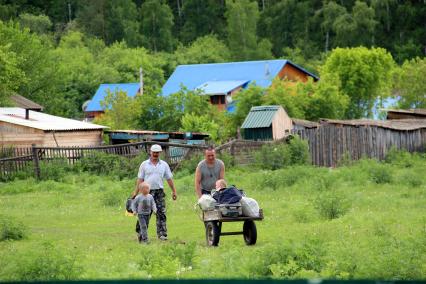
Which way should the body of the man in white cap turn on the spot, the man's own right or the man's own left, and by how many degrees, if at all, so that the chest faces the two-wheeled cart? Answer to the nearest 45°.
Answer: approximately 45° to the man's own left

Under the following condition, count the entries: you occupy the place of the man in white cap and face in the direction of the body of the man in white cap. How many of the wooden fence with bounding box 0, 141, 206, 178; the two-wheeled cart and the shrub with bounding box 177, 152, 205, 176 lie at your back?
2

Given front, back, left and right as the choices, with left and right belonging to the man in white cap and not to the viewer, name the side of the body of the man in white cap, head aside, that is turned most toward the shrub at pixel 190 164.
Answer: back

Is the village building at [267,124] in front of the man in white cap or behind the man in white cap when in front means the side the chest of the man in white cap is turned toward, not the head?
behind

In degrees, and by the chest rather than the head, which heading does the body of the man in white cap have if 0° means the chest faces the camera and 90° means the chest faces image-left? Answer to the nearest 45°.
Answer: approximately 0°

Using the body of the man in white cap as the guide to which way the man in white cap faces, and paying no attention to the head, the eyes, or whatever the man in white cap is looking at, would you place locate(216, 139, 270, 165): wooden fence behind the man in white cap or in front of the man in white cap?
behind

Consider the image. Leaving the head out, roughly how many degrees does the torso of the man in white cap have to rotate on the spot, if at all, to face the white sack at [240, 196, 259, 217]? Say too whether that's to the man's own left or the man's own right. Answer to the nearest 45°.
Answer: approximately 45° to the man's own left
